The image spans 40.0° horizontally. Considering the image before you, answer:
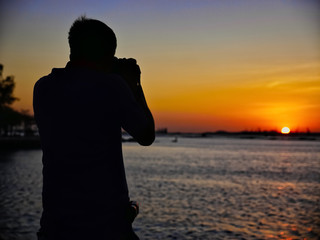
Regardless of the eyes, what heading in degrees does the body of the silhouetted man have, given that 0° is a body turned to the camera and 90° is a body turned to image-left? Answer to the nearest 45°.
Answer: approximately 225°
